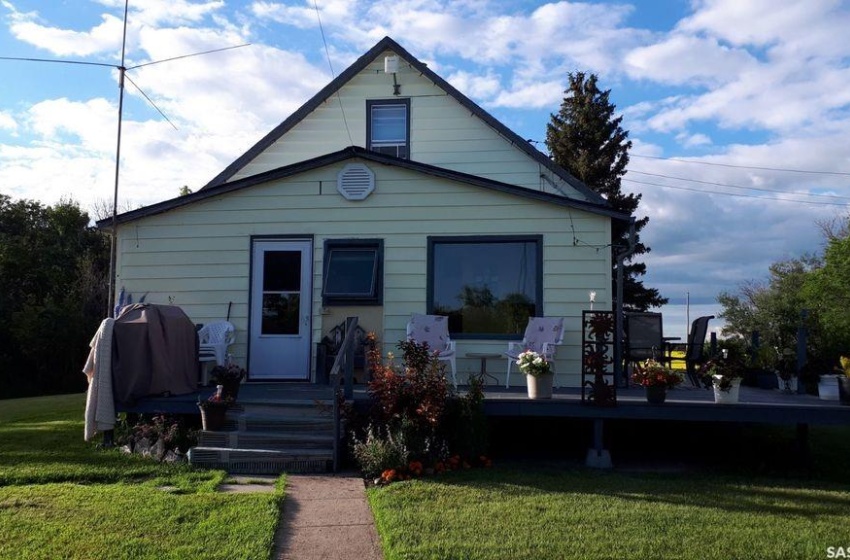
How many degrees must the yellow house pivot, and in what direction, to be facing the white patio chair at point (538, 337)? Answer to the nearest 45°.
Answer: approximately 90° to its left

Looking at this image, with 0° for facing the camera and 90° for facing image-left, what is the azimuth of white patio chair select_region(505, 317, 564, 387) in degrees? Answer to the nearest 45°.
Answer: approximately 45°

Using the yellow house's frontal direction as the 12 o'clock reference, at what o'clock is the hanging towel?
The hanging towel is roughly at 2 o'clock from the yellow house.

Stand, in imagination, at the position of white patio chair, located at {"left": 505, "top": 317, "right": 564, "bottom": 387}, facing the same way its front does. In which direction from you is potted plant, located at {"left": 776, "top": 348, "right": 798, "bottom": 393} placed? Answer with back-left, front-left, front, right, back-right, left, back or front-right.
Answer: back-left

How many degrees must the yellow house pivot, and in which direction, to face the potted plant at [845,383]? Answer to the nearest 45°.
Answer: approximately 45° to its left

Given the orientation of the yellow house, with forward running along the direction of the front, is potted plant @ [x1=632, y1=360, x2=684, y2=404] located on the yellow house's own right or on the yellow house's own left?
on the yellow house's own left

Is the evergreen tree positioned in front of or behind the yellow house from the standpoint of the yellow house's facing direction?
behind

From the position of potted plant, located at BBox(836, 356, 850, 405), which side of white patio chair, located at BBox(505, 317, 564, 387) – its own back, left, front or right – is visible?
left

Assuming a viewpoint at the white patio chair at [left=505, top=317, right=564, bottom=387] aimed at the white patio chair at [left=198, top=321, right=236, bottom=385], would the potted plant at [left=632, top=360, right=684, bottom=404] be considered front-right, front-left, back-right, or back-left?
back-left

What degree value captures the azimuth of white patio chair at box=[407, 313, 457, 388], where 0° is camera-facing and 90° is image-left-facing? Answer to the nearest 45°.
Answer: approximately 315°
